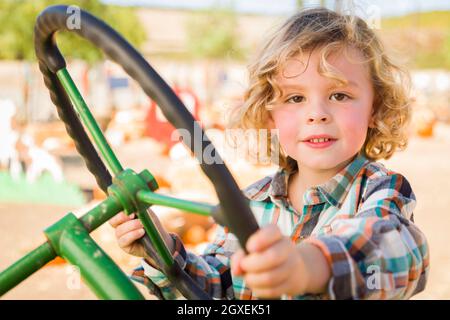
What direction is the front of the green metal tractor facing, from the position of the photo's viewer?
facing the viewer and to the left of the viewer

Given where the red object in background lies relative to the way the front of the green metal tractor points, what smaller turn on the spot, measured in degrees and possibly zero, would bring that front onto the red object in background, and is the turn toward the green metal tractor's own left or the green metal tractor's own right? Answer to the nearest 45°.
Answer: approximately 135° to the green metal tractor's own right

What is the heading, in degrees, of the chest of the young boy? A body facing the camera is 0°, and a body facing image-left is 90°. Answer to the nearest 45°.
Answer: approximately 45°

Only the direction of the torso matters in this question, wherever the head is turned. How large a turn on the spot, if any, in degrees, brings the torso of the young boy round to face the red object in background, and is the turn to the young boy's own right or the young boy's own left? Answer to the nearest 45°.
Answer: approximately 135° to the young boy's own right
